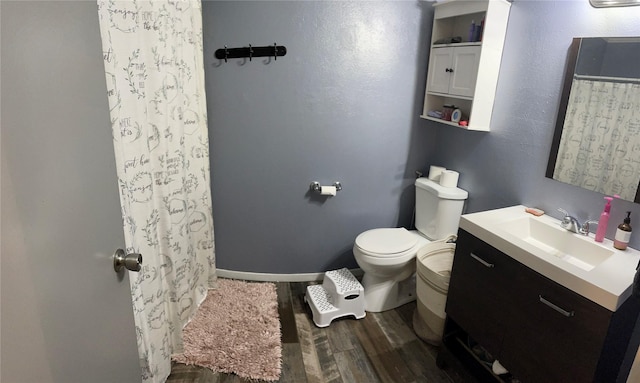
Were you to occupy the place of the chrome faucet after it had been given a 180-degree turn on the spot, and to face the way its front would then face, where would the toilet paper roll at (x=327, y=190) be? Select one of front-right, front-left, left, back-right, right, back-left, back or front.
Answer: back-left

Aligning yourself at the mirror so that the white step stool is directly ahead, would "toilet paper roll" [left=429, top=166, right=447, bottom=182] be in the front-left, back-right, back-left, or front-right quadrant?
front-right

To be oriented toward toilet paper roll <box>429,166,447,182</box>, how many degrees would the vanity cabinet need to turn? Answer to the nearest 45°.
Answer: approximately 90° to its right

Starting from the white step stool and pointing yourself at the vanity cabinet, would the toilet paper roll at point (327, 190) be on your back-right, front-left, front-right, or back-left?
back-left

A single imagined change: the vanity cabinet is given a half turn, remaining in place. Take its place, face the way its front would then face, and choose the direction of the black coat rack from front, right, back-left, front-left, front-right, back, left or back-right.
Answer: back-left

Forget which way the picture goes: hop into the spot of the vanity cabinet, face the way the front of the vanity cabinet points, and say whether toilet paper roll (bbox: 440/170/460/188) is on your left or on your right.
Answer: on your right

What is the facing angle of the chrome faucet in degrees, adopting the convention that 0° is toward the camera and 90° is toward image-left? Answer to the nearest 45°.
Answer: approximately 45°

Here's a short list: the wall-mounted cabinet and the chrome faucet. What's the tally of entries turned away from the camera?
0

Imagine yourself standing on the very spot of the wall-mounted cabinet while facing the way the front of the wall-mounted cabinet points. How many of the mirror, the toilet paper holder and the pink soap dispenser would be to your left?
2

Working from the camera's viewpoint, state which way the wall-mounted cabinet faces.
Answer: facing the viewer and to the left of the viewer
